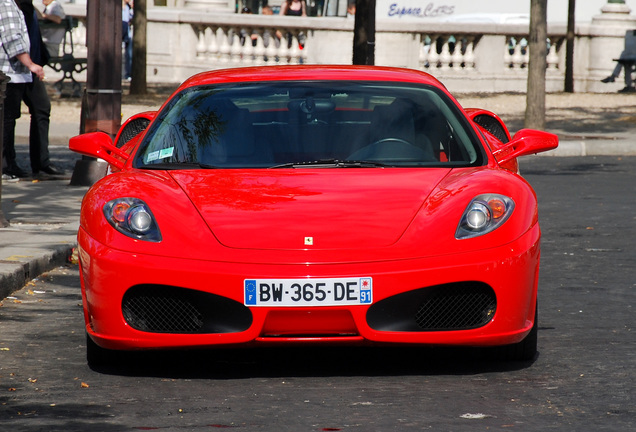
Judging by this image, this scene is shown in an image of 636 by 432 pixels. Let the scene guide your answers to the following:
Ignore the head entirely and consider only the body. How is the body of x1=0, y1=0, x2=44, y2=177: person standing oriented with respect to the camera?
to the viewer's right

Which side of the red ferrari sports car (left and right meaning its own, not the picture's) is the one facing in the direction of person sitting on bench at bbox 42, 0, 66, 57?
back

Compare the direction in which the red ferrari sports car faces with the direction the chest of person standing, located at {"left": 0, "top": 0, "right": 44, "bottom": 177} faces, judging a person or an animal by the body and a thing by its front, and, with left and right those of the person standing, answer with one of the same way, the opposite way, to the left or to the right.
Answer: to the right

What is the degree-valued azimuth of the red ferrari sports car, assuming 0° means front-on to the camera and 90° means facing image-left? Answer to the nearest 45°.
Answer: approximately 0°

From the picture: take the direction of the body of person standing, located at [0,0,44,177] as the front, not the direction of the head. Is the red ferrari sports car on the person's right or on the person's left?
on the person's right
